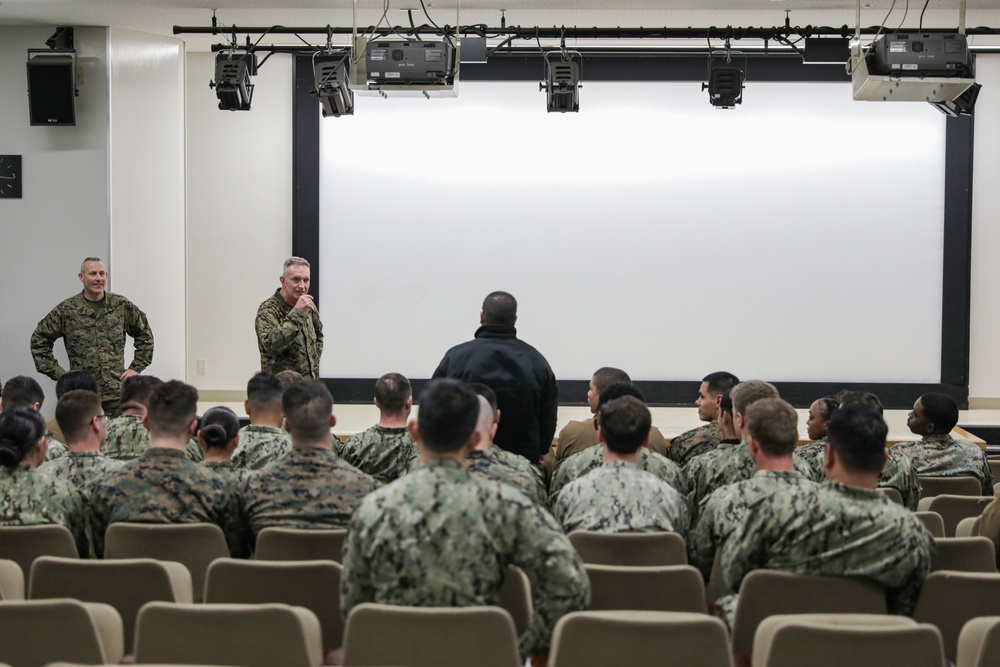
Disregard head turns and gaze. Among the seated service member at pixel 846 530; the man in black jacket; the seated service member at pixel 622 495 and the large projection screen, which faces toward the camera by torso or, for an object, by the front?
the large projection screen

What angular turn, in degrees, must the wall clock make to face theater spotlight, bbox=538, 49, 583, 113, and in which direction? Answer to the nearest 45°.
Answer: approximately 45° to its left

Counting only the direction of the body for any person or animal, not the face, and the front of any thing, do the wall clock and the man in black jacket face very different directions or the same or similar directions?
very different directions

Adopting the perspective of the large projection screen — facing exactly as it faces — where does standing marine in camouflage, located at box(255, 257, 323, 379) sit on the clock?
The standing marine in camouflage is roughly at 1 o'clock from the large projection screen.

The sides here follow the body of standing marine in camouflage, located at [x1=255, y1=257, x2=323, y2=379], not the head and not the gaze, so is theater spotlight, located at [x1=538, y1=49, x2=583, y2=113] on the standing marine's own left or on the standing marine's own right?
on the standing marine's own left

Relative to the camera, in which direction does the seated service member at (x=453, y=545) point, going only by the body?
away from the camera

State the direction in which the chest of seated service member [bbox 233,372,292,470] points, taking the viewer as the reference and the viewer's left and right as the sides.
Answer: facing away from the viewer

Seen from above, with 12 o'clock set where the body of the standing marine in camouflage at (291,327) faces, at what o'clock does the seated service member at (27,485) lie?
The seated service member is roughly at 2 o'clock from the standing marine in camouflage.

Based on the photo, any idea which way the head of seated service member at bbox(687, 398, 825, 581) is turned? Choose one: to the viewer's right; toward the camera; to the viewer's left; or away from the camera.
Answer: away from the camera

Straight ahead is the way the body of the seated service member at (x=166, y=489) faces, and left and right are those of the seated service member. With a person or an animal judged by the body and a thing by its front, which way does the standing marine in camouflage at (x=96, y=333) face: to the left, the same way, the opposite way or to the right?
the opposite way

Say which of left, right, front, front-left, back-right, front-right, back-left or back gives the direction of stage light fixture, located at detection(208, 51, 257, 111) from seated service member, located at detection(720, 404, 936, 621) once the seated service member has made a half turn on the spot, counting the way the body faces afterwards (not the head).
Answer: back-right

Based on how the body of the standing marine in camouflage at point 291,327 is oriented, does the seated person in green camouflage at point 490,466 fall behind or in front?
in front

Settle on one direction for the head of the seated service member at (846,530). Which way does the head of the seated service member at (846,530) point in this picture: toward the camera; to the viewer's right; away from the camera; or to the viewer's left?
away from the camera

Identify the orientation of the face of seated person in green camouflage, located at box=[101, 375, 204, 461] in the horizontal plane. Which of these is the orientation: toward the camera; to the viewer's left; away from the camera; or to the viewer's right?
away from the camera

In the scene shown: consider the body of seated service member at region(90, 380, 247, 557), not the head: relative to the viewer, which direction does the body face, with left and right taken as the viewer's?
facing away from the viewer
